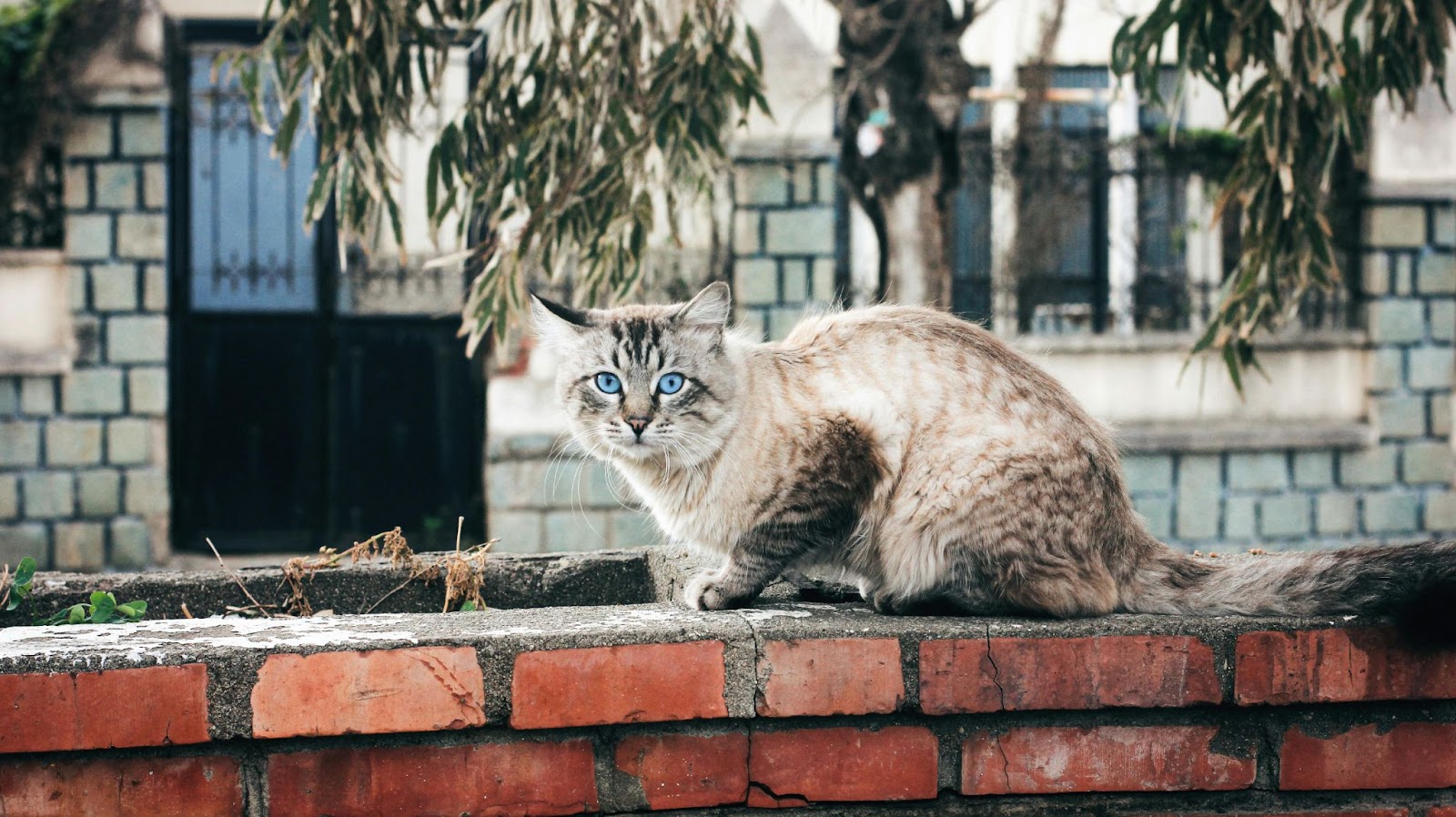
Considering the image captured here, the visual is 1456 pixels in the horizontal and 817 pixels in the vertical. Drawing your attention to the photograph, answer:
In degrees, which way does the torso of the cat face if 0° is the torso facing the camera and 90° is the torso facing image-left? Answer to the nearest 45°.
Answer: approximately 90°

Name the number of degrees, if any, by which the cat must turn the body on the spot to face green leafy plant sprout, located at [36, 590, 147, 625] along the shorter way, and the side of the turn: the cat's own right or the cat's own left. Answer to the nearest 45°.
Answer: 0° — it already faces it
